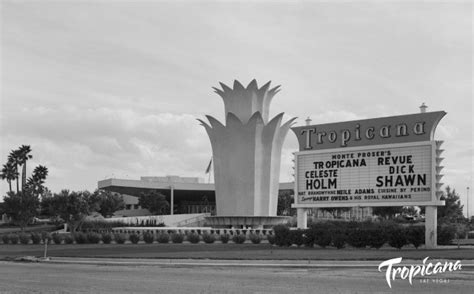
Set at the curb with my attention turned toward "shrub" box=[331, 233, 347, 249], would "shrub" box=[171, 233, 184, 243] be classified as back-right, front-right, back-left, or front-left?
front-left

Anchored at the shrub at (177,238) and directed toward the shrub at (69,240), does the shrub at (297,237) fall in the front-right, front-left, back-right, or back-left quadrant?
back-left

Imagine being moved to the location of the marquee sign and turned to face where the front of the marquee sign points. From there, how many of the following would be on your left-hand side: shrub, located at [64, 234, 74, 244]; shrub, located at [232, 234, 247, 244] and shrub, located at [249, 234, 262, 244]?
0

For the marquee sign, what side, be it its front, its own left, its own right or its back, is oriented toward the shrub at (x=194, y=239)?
right

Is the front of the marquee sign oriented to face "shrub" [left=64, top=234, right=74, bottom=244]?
no

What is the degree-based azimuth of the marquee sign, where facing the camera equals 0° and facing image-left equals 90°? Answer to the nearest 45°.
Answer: approximately 45°

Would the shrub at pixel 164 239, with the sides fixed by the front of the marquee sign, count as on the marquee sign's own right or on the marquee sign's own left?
on the marquee sign's own right

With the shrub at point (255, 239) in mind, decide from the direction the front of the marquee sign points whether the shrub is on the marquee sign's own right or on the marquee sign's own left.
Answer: on the marquee sign's own right

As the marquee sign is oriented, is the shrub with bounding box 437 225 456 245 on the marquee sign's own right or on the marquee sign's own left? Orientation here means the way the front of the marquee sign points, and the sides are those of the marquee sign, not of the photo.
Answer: on the marquee sign's own left
